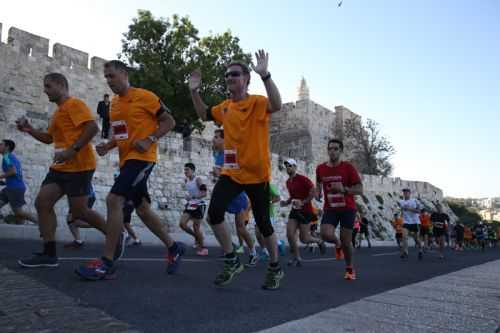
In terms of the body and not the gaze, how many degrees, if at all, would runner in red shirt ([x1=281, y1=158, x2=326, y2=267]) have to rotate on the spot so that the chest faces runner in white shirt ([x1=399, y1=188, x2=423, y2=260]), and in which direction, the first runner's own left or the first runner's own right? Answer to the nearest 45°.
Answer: approximately 180°

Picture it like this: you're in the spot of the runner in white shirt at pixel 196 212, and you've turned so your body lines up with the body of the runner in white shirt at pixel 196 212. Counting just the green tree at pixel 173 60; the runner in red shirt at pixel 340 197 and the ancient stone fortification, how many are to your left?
1

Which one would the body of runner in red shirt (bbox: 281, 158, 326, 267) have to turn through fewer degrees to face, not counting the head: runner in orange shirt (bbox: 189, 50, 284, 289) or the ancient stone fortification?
the runner in orange shirt

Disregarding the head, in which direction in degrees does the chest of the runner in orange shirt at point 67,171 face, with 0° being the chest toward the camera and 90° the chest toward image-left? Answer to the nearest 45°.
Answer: approximately 90°

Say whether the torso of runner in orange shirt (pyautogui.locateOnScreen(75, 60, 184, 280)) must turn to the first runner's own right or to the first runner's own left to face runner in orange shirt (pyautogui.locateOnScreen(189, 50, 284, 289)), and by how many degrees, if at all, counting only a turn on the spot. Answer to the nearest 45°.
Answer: approximately 135° to the first runner's own left

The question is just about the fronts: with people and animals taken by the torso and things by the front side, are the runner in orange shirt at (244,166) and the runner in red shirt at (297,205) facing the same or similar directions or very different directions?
same or similar directions

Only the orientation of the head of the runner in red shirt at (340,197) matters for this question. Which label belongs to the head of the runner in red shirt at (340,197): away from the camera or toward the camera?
toward the camera

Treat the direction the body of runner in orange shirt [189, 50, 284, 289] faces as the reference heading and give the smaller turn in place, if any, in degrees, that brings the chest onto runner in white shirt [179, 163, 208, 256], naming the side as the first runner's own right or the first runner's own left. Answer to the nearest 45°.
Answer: approximately 135° to the first runner's own right

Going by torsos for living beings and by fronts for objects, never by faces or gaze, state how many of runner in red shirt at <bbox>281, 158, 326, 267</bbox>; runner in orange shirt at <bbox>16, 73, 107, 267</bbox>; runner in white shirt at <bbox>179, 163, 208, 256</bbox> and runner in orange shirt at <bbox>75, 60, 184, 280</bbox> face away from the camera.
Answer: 0

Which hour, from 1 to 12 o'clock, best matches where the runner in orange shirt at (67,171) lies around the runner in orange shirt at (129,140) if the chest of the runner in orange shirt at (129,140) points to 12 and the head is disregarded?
the runner in orange shirt at (67,171) is roughly at 3 o'clock from the runner in orange shirt at (129,140).

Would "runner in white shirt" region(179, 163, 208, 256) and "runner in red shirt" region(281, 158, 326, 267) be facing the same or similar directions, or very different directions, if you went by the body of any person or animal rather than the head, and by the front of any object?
same or similar directions

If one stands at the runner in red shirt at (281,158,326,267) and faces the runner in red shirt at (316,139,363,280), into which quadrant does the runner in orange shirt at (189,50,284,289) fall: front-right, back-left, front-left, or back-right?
front-right
